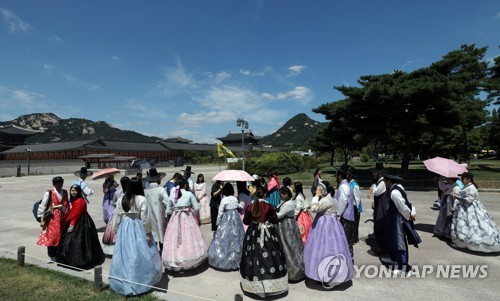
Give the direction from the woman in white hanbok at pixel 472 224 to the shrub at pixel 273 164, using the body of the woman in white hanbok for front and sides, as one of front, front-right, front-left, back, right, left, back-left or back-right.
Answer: front-right

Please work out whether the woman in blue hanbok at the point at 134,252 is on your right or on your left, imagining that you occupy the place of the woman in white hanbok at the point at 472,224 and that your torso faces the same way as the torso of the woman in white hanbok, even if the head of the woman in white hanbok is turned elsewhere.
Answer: on your left

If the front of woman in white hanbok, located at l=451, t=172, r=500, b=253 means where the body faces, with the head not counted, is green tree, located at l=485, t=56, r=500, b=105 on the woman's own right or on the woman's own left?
on the woman's own right

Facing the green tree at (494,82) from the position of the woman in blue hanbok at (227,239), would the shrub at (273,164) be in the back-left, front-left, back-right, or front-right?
front-left

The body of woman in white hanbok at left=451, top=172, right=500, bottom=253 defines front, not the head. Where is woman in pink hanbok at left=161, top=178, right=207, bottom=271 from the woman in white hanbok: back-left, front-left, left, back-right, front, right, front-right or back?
front-left

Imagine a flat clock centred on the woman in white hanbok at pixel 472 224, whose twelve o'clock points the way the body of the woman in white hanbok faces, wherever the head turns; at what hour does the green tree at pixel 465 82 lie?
The green tree is roughly at 3 o'clock from the woman in white hanbok.

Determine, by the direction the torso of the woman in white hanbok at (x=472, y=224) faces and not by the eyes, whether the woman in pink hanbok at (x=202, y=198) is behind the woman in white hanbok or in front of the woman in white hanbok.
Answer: in front

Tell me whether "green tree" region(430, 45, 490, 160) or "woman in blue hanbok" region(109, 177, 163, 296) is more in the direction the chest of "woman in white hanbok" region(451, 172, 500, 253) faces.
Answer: the woman in blue hanbok

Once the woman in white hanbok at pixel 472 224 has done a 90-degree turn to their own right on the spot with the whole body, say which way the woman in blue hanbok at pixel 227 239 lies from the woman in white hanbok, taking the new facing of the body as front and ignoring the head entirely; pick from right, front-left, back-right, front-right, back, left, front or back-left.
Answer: back-left

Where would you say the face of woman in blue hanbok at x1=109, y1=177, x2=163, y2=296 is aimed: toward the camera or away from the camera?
away from the camera

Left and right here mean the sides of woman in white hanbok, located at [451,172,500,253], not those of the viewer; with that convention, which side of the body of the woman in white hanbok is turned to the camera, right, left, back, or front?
left

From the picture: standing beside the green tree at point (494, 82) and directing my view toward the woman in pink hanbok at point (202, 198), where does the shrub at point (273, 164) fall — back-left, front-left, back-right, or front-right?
front-right

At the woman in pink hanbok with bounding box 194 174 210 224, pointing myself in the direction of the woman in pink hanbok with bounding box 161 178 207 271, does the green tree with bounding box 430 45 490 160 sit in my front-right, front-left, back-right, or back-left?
back-left
